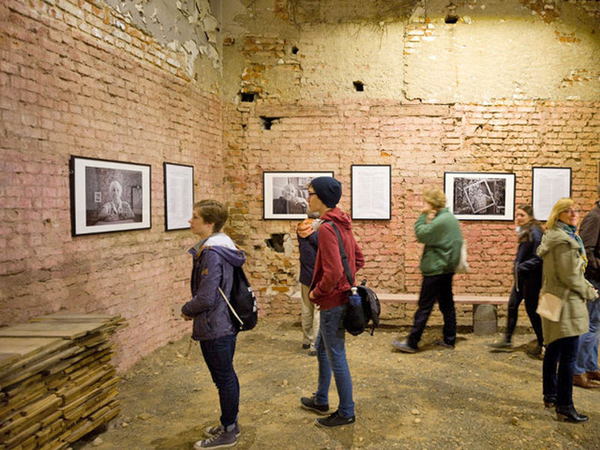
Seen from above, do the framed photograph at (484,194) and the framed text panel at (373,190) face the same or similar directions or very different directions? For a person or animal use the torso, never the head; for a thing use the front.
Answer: same or similar directions

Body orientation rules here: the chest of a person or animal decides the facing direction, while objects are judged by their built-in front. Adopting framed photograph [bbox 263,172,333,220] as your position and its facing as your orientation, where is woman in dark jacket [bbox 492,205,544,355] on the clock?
The woman in dark jacket is roughly at 10 o'clock from the framed photograph.

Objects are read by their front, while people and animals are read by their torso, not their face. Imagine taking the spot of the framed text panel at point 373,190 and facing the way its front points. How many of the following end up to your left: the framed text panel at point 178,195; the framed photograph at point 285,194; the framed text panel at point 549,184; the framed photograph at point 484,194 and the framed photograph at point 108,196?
2

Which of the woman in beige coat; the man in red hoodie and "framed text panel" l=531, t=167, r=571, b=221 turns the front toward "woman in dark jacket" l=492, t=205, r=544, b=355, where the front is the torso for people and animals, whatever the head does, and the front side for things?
the framed text panel

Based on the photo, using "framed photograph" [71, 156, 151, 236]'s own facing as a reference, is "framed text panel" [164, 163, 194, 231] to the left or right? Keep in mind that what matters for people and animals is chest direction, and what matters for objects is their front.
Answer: on its left

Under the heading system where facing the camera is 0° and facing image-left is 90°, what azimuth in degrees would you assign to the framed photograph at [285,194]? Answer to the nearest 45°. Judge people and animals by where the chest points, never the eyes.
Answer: approximately 0°

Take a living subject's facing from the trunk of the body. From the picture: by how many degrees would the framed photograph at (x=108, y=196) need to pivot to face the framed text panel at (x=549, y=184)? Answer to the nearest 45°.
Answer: approximately 45° to its left

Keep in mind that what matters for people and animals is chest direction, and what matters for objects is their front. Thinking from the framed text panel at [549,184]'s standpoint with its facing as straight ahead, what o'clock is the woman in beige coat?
The woman in beige coat is roughly at 12 o'clock from the framed text panel.

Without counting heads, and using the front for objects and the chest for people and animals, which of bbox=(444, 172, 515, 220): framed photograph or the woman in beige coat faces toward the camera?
the framed photograph

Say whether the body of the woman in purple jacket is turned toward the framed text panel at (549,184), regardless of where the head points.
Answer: no

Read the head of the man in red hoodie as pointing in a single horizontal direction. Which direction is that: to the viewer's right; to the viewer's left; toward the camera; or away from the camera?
to the viewer's left

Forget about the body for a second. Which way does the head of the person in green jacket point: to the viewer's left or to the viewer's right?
to the viewer's left

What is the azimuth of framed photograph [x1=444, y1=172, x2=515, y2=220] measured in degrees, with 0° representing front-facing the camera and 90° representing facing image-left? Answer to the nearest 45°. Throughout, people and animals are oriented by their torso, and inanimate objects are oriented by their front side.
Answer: approximately 0°

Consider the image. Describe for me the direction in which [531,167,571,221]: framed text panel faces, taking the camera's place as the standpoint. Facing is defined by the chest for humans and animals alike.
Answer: facing the viewer

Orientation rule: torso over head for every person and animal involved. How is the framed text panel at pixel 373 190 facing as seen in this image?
toward the camera

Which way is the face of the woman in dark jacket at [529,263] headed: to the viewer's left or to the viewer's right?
to the viewer's left

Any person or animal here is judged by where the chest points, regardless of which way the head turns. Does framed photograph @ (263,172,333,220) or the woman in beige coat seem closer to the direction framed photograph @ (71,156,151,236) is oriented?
the woman in beige coat
